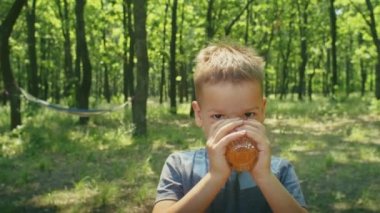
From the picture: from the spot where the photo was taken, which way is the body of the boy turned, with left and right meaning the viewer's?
facing the viewer
